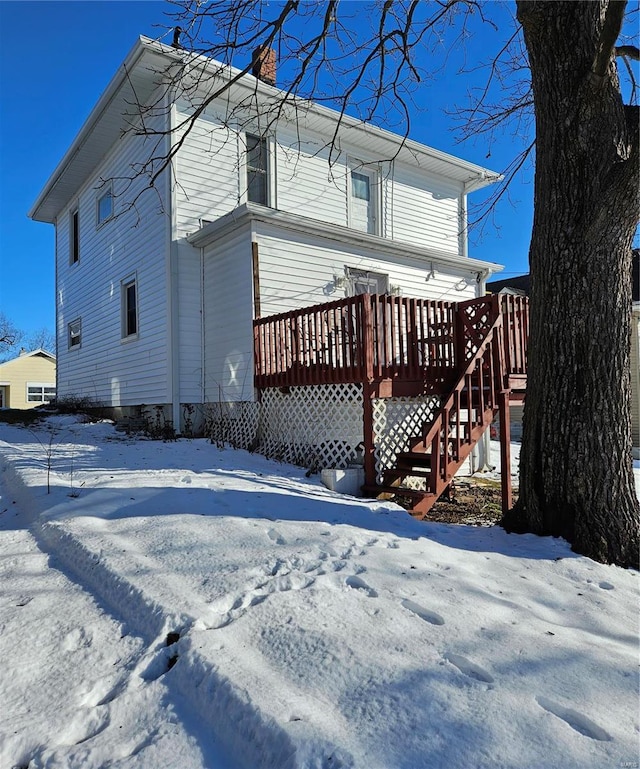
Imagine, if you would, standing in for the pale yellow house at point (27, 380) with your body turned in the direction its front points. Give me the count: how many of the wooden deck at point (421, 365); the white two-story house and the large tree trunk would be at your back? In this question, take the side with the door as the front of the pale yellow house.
0

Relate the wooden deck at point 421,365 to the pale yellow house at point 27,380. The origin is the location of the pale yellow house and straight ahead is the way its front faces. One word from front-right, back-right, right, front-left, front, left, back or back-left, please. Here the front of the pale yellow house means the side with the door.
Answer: front

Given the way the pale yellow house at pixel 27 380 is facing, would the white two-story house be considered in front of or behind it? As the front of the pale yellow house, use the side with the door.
in front

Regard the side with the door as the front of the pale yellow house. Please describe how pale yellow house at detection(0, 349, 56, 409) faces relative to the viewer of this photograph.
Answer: facing the viewer
